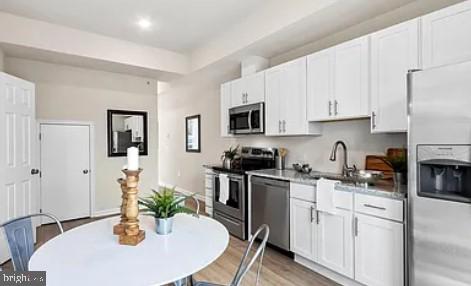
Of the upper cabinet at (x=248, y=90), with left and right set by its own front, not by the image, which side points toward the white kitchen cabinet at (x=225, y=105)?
right

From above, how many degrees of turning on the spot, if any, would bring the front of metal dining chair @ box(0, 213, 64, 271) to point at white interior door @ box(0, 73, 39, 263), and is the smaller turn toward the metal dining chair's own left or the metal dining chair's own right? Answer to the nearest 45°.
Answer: approximately 135° to the metal dining chair's own left

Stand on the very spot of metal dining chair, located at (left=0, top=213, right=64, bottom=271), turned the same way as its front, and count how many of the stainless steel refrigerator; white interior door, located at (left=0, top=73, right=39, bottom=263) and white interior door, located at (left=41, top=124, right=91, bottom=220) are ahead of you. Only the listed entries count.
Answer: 1

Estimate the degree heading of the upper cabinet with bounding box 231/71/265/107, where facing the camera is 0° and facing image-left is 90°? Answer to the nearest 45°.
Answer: approximately 45°

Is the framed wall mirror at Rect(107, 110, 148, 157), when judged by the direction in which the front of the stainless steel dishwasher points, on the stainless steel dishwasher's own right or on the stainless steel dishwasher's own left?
on the stainless steel dishwasher's own right

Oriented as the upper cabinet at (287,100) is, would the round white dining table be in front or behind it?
in front

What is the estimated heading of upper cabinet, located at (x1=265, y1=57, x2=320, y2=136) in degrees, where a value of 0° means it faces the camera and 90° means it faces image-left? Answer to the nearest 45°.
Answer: approximately 45°

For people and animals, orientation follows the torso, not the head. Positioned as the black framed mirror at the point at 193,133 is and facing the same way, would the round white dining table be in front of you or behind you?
in front

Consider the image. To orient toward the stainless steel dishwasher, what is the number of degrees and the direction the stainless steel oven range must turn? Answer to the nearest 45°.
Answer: approximately 90° to its left

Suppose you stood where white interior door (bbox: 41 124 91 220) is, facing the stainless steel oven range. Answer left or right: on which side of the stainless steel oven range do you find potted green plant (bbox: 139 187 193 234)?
right

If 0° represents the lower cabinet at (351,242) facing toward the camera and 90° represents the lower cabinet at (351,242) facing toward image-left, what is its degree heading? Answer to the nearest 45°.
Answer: approximately 45°

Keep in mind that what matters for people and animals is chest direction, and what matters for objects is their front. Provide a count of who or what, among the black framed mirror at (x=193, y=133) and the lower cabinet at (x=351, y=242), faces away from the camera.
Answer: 0
